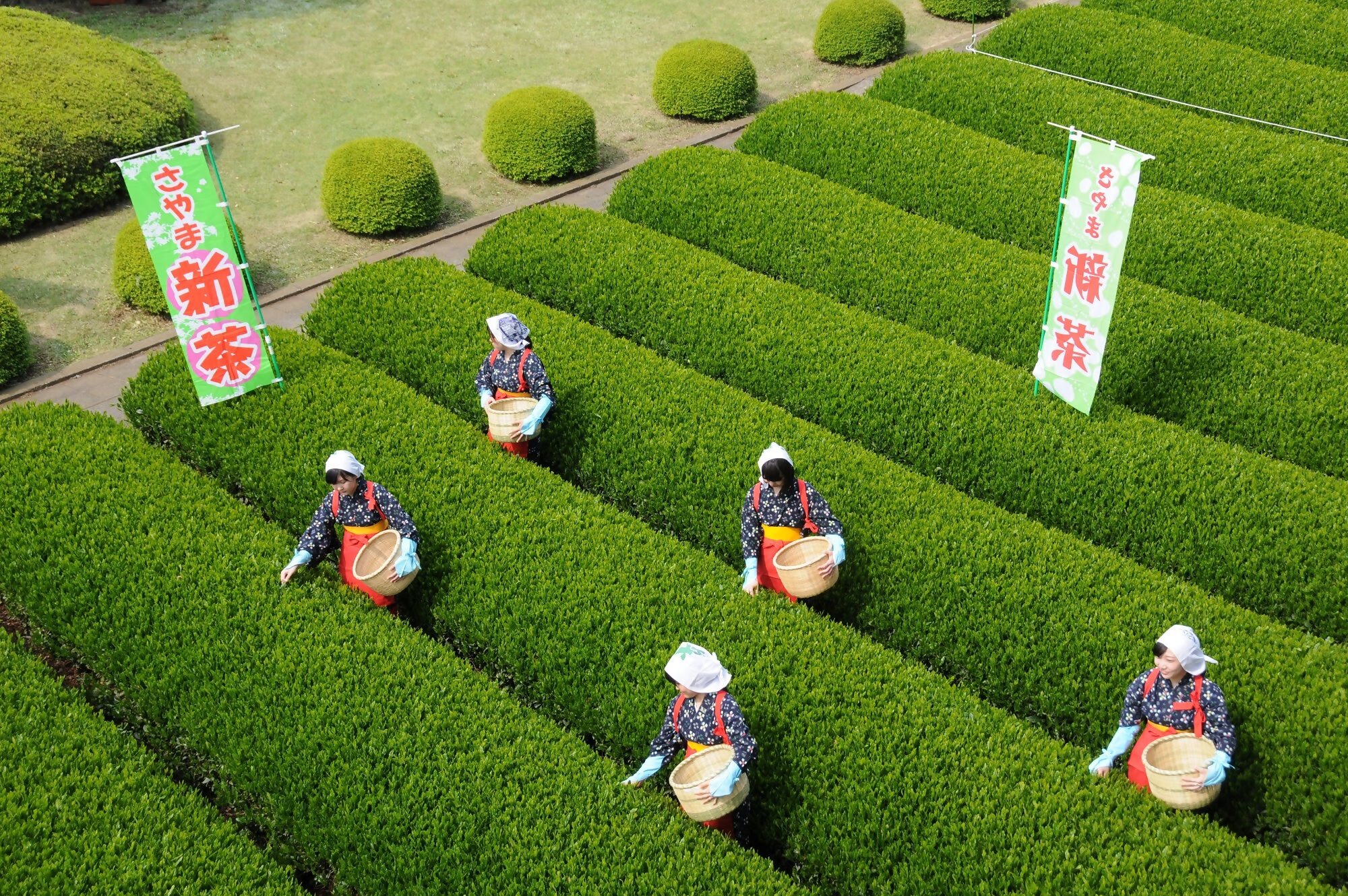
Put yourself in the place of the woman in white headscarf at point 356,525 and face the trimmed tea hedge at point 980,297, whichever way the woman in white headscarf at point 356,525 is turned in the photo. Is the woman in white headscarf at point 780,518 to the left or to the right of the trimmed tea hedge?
right

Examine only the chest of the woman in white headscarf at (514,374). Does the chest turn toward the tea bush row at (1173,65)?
no

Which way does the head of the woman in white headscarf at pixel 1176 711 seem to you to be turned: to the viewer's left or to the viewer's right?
to the viewer's left

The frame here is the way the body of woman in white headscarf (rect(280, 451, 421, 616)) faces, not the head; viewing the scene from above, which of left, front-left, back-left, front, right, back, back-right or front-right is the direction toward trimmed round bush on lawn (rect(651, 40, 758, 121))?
back

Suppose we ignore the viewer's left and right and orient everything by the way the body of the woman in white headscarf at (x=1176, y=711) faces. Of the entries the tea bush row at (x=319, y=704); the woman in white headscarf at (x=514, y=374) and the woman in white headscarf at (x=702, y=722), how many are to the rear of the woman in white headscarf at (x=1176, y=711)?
0

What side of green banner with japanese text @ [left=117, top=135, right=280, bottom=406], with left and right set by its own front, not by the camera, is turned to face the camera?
front

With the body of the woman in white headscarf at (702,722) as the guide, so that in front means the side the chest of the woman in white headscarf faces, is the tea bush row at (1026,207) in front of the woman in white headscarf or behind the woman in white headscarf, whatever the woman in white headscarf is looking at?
behind

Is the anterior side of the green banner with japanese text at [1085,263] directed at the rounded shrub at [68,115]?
no

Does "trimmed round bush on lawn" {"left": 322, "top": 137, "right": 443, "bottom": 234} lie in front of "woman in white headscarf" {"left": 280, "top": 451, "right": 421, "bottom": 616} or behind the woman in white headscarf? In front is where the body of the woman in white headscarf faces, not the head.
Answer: behind

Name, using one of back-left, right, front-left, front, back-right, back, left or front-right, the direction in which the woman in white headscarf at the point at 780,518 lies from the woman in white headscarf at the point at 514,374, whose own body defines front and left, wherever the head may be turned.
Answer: left

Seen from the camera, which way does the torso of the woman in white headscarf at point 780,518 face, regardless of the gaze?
toward the camera

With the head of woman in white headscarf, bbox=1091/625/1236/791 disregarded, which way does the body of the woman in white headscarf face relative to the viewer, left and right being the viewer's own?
facing the viewer and to the left of the viewer
